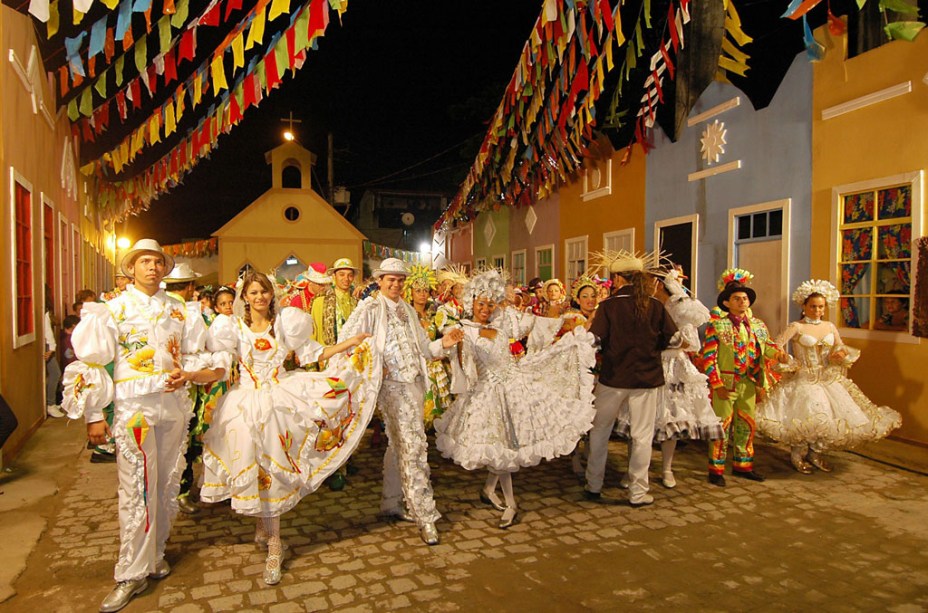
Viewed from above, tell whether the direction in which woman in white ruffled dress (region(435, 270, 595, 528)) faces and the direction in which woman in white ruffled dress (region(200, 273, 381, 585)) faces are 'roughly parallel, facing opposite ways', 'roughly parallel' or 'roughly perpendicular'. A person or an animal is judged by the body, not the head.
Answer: roughly parallel

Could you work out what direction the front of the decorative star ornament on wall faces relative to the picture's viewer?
facing the viewer and to the left of the viewer

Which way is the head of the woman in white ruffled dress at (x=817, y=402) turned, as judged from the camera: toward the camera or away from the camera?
toward the camera

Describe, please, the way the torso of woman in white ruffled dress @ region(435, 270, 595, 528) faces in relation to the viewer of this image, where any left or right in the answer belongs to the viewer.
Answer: facing the viewer

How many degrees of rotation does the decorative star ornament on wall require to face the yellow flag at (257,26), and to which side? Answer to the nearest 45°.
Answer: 0° — it already faces it

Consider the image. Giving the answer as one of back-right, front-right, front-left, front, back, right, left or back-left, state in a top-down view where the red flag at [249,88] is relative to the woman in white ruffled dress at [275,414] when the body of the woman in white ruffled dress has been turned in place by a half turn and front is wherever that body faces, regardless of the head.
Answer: front

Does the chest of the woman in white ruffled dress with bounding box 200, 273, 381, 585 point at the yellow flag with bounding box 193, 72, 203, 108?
no

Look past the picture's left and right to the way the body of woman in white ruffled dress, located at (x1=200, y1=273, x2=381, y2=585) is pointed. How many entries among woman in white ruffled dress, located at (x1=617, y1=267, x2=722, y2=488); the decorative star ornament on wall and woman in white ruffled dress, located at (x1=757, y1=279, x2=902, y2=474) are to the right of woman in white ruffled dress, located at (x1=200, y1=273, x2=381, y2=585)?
0

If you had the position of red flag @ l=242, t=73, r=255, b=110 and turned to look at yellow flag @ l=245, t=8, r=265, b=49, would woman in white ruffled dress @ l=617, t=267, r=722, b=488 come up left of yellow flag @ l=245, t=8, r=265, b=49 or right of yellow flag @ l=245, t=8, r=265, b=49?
left

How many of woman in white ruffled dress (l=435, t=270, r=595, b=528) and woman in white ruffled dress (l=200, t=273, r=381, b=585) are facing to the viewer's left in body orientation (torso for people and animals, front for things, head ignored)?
0

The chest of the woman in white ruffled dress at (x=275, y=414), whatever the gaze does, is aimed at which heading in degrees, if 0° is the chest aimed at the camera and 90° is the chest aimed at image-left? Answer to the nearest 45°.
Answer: approximately 0°
